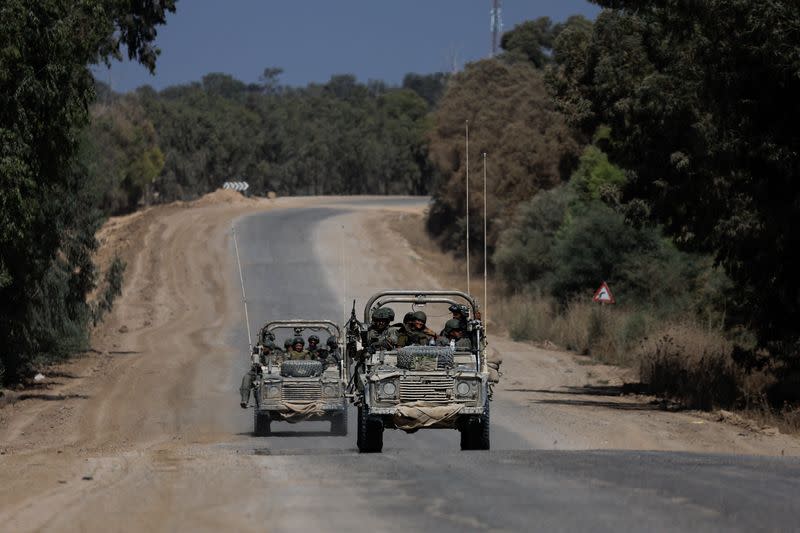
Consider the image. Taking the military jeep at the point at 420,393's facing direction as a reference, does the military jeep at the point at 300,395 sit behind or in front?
behind

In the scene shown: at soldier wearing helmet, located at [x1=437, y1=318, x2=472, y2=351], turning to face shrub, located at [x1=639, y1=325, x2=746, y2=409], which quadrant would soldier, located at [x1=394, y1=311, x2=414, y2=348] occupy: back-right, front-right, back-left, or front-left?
back-left

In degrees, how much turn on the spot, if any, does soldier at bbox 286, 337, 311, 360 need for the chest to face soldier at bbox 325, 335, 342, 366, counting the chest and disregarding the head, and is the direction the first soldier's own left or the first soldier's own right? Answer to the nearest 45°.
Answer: approximately 90° to the first soldier's own left

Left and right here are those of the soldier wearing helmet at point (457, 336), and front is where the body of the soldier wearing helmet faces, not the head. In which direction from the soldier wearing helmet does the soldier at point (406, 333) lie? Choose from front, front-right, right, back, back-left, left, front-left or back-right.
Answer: right

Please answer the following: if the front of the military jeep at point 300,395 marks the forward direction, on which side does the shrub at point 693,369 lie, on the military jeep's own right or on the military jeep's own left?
on the military jeep's own left

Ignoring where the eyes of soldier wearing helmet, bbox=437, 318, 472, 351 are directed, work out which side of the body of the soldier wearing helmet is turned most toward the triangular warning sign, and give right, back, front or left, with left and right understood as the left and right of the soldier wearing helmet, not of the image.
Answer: back

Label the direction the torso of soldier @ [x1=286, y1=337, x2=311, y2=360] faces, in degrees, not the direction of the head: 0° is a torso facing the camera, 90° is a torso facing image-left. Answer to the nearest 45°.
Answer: approximately 0°
